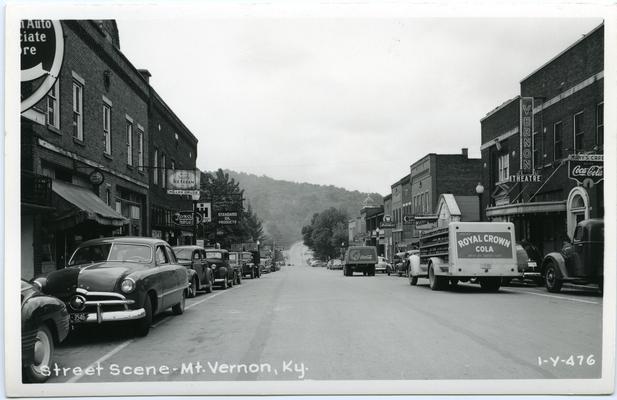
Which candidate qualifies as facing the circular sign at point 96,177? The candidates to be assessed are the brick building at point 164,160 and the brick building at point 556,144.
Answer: the brick building at point 556,144

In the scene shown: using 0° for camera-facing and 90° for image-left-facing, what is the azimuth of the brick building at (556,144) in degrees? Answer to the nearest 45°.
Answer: approximately 45°

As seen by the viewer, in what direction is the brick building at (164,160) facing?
to the viewer's right

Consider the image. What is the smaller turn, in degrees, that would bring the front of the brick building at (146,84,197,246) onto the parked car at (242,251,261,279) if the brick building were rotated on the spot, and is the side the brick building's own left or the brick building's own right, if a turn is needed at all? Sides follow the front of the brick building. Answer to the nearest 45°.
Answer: approximately 45° to the brick building's own left
